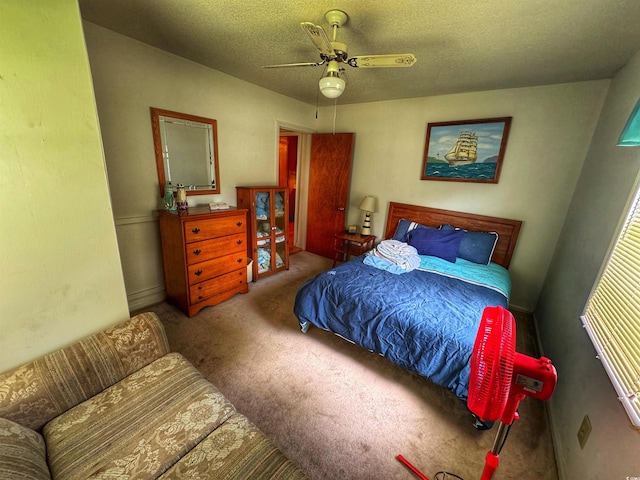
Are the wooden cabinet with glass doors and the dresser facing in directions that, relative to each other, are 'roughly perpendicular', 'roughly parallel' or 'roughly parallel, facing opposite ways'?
roughly parallel

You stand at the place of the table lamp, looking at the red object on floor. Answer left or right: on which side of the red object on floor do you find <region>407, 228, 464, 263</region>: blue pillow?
left

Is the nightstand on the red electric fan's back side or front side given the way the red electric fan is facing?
on the front side

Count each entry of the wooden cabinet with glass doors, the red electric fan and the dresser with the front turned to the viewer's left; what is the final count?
1

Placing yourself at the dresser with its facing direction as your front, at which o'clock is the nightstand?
The nightstand is roughly at 10 o'clock from the dresser.

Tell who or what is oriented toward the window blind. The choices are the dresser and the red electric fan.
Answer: the dresser

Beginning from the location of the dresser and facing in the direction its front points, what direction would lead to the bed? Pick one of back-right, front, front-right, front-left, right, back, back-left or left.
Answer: front

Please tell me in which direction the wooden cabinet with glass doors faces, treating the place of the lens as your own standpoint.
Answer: facing the viewer and to the right of the viewer

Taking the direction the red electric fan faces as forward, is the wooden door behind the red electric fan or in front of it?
in front

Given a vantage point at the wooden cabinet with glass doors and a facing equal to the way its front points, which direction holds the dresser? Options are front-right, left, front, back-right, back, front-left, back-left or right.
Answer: right

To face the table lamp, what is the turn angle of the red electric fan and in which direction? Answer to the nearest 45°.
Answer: approximately 45° to its right

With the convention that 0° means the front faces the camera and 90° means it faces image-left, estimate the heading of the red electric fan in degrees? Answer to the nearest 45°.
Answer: approximately 90°
